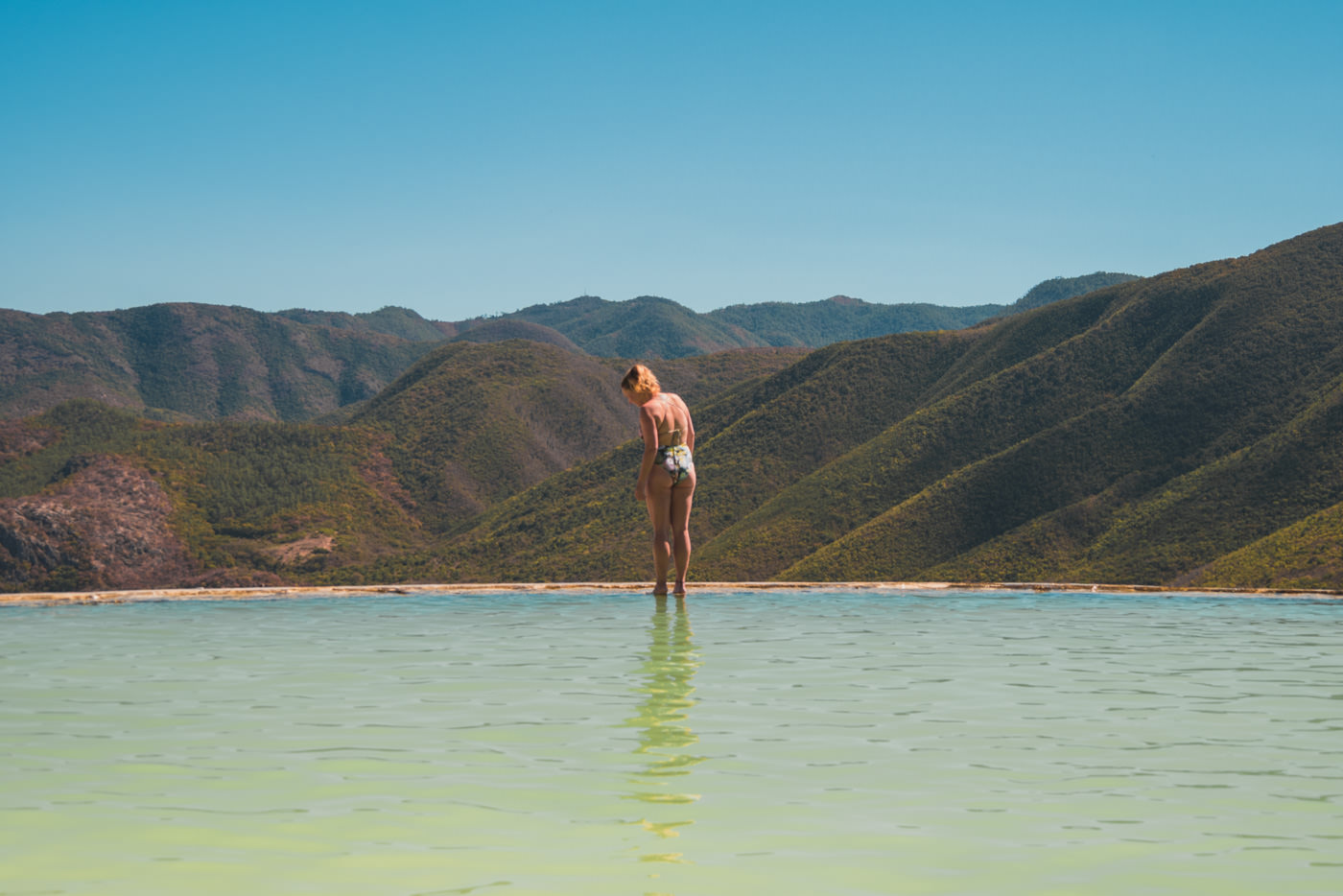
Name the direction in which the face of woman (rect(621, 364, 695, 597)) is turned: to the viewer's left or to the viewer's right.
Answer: to the viewer's left

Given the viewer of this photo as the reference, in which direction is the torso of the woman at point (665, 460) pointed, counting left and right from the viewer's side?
facing away from the viewer and to the left of the viewer
